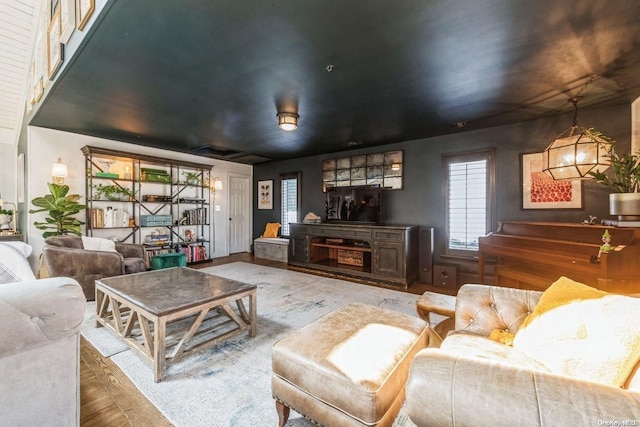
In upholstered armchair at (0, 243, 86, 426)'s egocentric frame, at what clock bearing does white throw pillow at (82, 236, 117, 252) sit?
The white throw pillow is roughly at 11 o'clock from the upholstered armchair.

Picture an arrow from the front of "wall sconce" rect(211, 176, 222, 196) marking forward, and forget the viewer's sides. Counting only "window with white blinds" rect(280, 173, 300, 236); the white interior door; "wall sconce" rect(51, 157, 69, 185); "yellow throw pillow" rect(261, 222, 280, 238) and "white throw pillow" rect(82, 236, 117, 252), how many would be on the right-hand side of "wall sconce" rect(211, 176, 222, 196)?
2

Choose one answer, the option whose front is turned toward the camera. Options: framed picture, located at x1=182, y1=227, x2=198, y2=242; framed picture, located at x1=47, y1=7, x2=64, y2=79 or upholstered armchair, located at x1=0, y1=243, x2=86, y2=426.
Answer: framed picture, located at x1=182, y1=227, x2=198, y2=242

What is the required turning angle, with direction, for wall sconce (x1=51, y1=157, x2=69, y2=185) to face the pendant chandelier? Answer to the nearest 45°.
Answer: approximately 45° to its left

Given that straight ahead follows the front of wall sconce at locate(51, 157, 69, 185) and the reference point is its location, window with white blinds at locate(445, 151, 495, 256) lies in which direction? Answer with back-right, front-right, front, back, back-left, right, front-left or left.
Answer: front-left

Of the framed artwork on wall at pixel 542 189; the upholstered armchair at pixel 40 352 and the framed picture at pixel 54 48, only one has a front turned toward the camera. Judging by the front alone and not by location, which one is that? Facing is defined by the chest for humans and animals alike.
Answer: the framed artwork on wall

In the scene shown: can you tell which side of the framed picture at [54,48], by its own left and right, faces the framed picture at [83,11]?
left

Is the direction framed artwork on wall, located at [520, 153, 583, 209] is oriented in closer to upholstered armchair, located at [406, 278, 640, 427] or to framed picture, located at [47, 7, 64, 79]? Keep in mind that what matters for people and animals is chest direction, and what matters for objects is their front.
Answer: the upholstered armchair

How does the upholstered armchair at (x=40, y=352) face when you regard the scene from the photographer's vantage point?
facing away from the viewer and to the right of the viewer

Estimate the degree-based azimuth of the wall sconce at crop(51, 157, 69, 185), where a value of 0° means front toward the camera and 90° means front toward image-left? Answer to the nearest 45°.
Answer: approximately 0°

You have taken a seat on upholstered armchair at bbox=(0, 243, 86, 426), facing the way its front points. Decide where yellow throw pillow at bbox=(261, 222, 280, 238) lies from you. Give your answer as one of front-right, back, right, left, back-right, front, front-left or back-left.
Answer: front

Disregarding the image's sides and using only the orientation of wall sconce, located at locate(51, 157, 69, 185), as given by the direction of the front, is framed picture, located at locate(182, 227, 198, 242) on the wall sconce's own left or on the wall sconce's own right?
on the wall sconce's own left

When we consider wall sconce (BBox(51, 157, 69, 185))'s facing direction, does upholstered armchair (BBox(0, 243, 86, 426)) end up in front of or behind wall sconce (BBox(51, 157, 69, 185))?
in front

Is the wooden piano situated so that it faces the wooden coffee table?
yes
